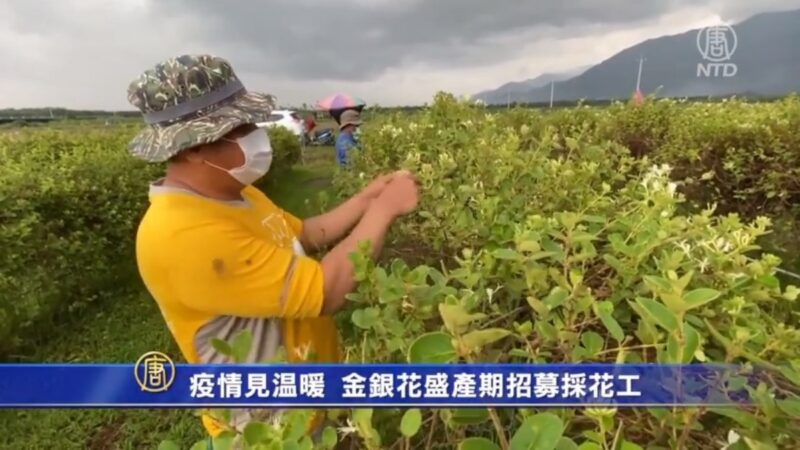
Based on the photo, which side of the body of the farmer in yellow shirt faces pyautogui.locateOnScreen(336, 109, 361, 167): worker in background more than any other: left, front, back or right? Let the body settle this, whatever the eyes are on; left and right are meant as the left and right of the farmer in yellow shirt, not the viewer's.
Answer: left

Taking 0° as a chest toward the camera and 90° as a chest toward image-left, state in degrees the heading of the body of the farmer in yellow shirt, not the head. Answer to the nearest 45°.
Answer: approximately 270°

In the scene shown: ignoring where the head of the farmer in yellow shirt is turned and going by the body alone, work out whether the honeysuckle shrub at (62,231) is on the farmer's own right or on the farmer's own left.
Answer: on the farmer's own left

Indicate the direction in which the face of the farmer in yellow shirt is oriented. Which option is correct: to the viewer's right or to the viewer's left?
to the viewer's right
